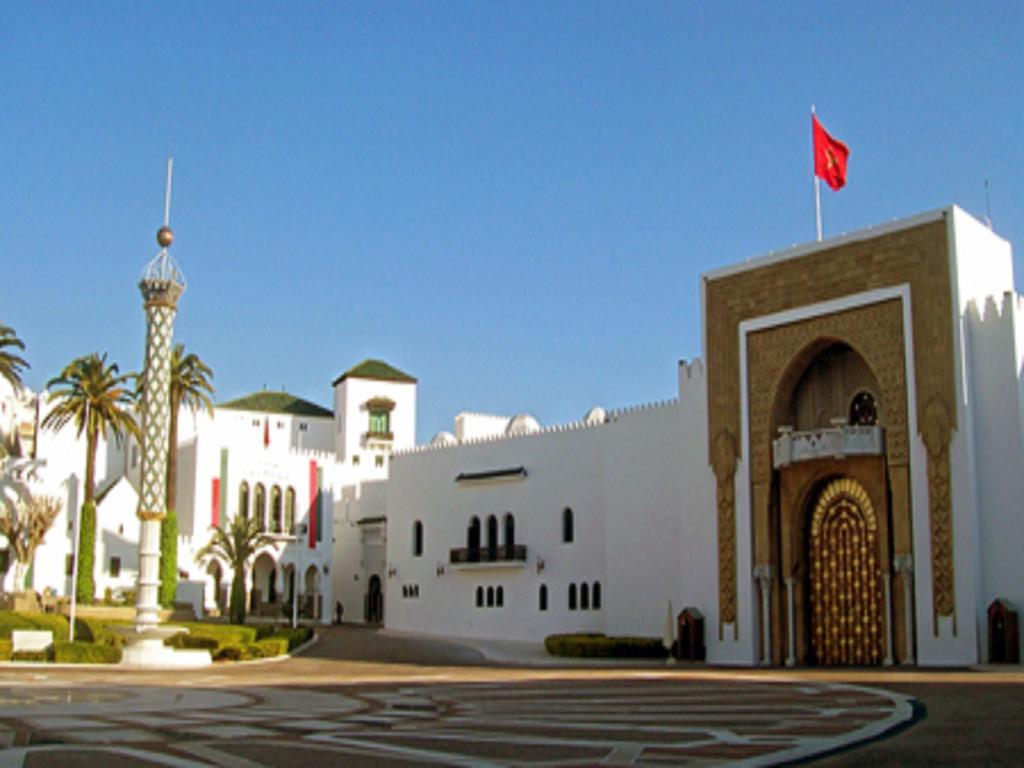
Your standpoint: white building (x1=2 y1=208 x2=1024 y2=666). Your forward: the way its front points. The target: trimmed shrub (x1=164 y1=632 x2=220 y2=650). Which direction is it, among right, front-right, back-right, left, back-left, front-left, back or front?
front-right

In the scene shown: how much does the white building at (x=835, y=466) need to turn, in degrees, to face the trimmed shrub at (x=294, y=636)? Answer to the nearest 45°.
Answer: approximately 90° to its right

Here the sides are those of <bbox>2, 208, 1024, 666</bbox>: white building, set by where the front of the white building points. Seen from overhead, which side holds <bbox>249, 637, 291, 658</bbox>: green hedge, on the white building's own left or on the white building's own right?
on the white building's own right

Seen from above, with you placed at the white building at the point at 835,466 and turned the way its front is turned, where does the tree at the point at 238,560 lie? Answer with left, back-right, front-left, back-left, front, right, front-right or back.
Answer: right

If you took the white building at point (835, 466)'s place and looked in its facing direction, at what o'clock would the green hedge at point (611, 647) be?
The green hedge is roughly at 3 o'clock from the white building.

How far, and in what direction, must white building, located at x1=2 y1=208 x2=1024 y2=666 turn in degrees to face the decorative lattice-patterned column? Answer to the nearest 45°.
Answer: approximately 45° to its right

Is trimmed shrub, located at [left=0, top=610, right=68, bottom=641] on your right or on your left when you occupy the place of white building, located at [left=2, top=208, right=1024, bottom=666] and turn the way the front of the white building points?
on your right

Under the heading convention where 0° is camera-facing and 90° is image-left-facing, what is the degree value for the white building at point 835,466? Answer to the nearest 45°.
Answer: approximately 45°

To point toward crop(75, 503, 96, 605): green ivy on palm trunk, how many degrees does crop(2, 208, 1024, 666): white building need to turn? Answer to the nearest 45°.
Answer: approximately 90° to its right

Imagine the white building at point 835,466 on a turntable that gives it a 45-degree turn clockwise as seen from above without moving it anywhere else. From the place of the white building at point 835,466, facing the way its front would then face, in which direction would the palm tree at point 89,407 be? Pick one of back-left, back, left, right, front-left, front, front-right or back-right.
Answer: front-right

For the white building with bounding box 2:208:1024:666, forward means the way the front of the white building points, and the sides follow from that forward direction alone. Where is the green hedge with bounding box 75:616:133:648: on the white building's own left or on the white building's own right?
on the white building's own right
